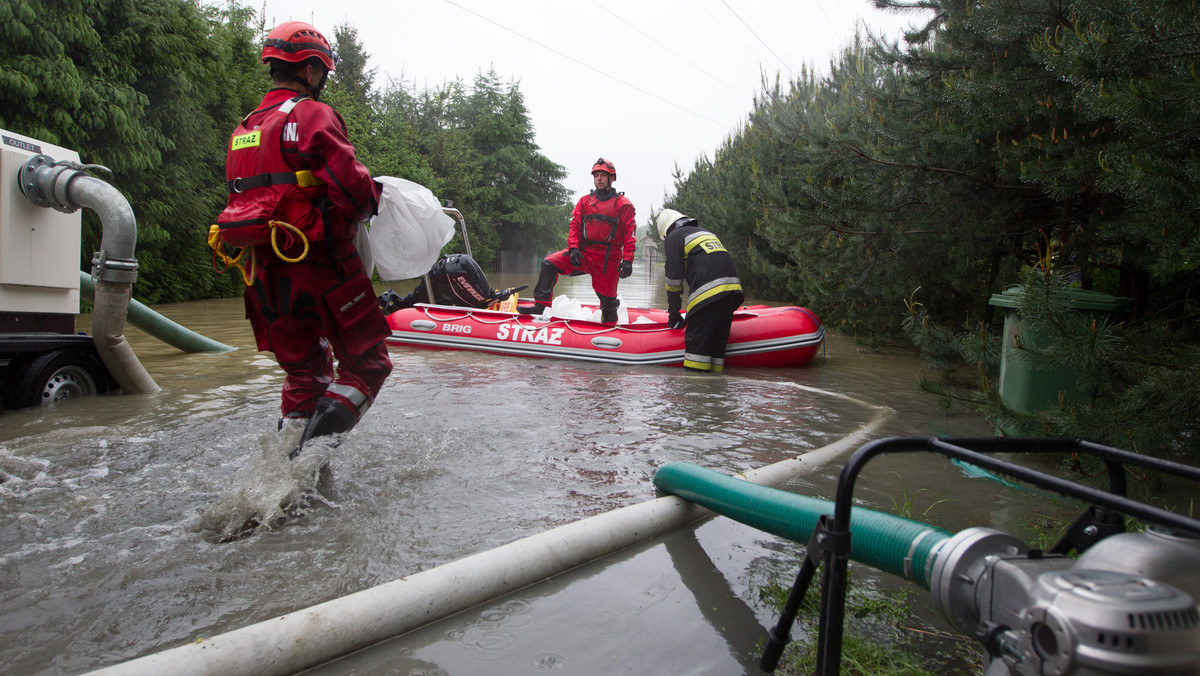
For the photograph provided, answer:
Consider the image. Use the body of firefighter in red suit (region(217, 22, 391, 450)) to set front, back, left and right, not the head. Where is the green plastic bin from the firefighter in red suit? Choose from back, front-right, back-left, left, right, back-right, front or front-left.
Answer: front-right

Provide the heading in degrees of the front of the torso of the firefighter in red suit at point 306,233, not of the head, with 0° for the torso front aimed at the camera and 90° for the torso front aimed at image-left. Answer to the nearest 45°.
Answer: approximately 225°

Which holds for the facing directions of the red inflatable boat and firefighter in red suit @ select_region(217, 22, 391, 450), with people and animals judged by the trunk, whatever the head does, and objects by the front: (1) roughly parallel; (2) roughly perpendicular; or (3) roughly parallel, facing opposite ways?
roughly perpendicular

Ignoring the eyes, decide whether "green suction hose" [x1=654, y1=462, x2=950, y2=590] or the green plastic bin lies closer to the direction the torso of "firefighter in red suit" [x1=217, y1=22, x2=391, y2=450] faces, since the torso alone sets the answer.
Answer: the green plastic bin

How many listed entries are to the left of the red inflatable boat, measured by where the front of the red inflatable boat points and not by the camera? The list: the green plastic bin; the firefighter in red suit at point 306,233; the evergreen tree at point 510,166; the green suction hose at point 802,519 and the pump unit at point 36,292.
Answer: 1

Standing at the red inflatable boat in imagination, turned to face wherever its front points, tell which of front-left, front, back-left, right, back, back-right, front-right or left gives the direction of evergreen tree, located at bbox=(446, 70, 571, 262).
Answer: left

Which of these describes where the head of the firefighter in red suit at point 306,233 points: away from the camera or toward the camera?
away from the camera

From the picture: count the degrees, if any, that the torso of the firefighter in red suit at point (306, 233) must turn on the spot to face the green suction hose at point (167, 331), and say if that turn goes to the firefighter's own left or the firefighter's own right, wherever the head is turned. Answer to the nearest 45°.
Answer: approximately 45° to the firefighter's own left

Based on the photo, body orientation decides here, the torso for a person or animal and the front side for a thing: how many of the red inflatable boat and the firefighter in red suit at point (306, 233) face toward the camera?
0

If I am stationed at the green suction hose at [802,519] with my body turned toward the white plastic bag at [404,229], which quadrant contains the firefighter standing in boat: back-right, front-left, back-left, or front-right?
front-right

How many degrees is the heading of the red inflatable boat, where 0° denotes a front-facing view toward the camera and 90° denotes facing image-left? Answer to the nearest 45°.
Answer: approximately 270°

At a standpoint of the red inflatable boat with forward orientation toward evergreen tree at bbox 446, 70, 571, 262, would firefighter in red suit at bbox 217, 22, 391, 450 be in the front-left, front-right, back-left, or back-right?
back-left

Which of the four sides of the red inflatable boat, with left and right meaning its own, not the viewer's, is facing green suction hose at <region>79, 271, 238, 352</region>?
back

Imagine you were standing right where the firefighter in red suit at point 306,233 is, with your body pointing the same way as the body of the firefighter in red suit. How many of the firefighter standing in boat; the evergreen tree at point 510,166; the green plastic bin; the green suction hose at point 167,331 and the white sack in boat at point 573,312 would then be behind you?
0

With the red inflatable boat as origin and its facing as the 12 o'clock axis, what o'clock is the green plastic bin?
The green plastic bin is roughly at 2 o'clock from the red inflatable boat.

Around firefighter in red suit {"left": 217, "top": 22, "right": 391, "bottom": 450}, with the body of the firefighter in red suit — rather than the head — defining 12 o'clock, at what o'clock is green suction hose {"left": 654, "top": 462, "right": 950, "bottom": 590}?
The green suction hose is roughly at 3 o'clock from the firefighter in red suit.

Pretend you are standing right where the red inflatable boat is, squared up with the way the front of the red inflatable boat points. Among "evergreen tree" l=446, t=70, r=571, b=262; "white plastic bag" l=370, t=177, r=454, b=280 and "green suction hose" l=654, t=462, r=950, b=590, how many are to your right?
2
